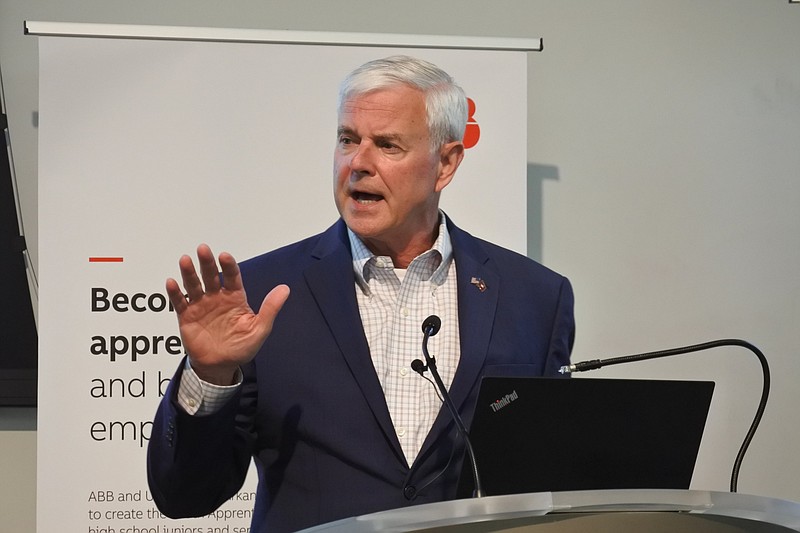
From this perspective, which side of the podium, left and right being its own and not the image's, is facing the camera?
front

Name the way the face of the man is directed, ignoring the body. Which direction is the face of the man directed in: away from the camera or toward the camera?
toward the camera

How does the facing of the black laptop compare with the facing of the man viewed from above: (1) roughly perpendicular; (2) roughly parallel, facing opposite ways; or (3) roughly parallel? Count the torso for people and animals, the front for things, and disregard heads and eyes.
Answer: roughly parallel, facing opposite ways

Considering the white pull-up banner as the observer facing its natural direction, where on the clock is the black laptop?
The black laptop is roughly at 11 o'clock from the white pull-up banner.

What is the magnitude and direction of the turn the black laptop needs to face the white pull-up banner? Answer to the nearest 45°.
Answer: approximately 45° to its left

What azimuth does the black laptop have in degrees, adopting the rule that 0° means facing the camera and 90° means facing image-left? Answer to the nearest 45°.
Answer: approximately 180°

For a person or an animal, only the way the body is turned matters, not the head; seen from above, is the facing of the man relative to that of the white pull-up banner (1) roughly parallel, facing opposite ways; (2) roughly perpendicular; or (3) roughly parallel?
roughly parallel

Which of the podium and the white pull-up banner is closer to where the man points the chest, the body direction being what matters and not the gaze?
the podium

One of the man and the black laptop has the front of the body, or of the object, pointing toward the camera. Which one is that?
the man

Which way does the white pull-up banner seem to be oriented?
toward the camera

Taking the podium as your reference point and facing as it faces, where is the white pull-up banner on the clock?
The white pull-up banner is roughly at 5 o'clock from the podium.

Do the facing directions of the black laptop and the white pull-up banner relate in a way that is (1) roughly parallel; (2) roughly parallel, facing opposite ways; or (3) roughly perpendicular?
roughly parallel, facing opposite ways

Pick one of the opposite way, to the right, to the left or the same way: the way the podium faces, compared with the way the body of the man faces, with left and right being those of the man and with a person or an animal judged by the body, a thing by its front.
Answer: the same way
